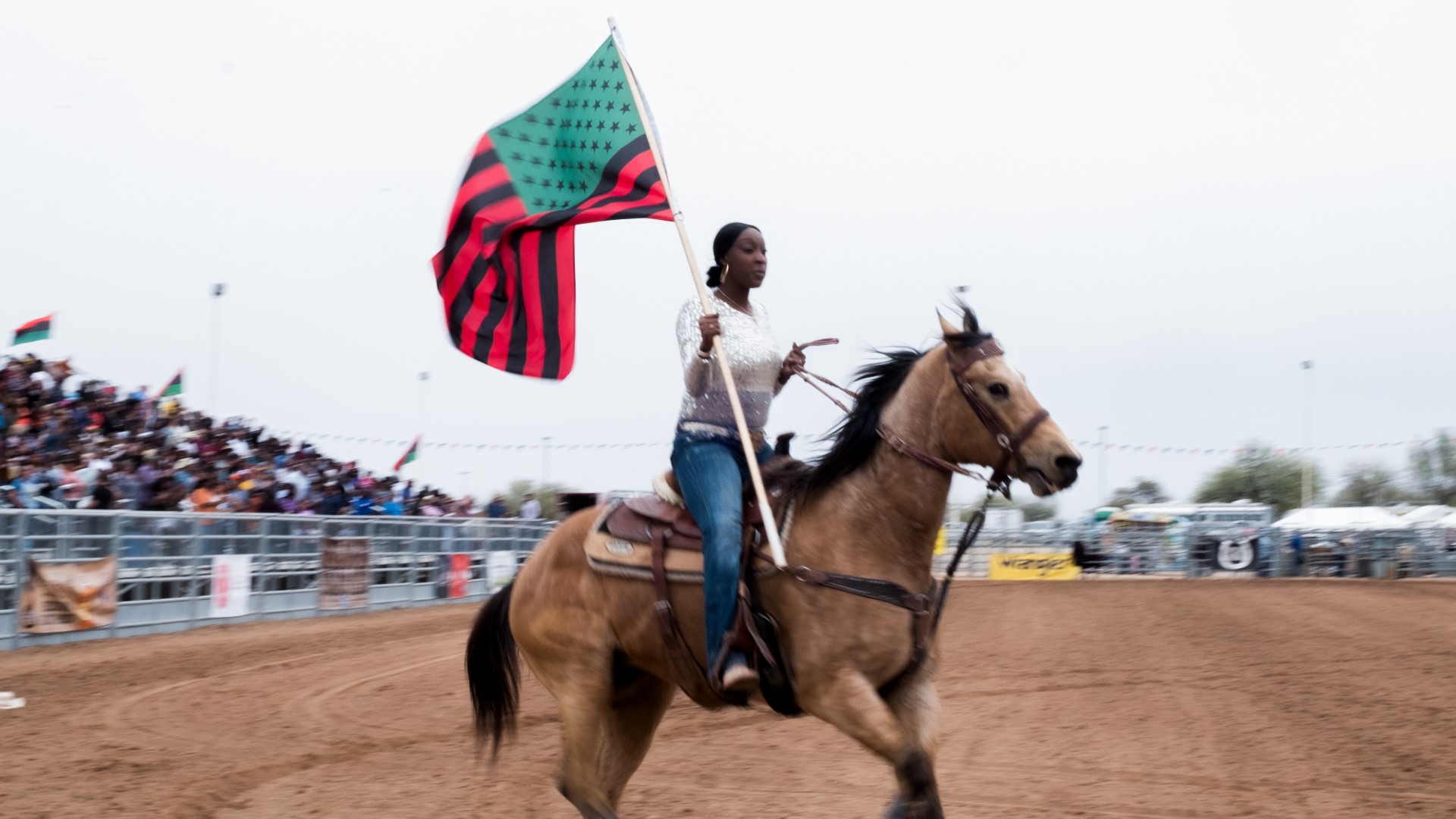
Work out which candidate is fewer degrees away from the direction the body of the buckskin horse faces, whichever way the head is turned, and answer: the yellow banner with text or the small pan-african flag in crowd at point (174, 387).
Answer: the yellow banner with text

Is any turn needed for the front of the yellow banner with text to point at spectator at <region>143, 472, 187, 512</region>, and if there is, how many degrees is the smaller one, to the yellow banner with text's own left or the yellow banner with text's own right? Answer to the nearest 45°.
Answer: approximately 45° to the yellow banner with text's own right

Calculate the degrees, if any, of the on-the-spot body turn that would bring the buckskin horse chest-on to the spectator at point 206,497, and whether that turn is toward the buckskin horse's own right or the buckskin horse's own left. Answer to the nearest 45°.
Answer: approximately 135° to the buckskin horse's own left

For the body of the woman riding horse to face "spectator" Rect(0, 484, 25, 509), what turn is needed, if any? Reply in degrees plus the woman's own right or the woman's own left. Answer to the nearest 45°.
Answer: approximately 180°

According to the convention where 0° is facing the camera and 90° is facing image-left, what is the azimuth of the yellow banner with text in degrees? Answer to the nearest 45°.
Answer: approximately 0°

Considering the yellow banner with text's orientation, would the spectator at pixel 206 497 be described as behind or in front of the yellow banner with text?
in front

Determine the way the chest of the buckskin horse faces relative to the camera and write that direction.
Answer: to the viewer's right

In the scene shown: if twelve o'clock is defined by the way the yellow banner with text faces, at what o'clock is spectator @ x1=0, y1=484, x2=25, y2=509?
The spectator is roughly at 1 o'clock from the yellow banner with text.
